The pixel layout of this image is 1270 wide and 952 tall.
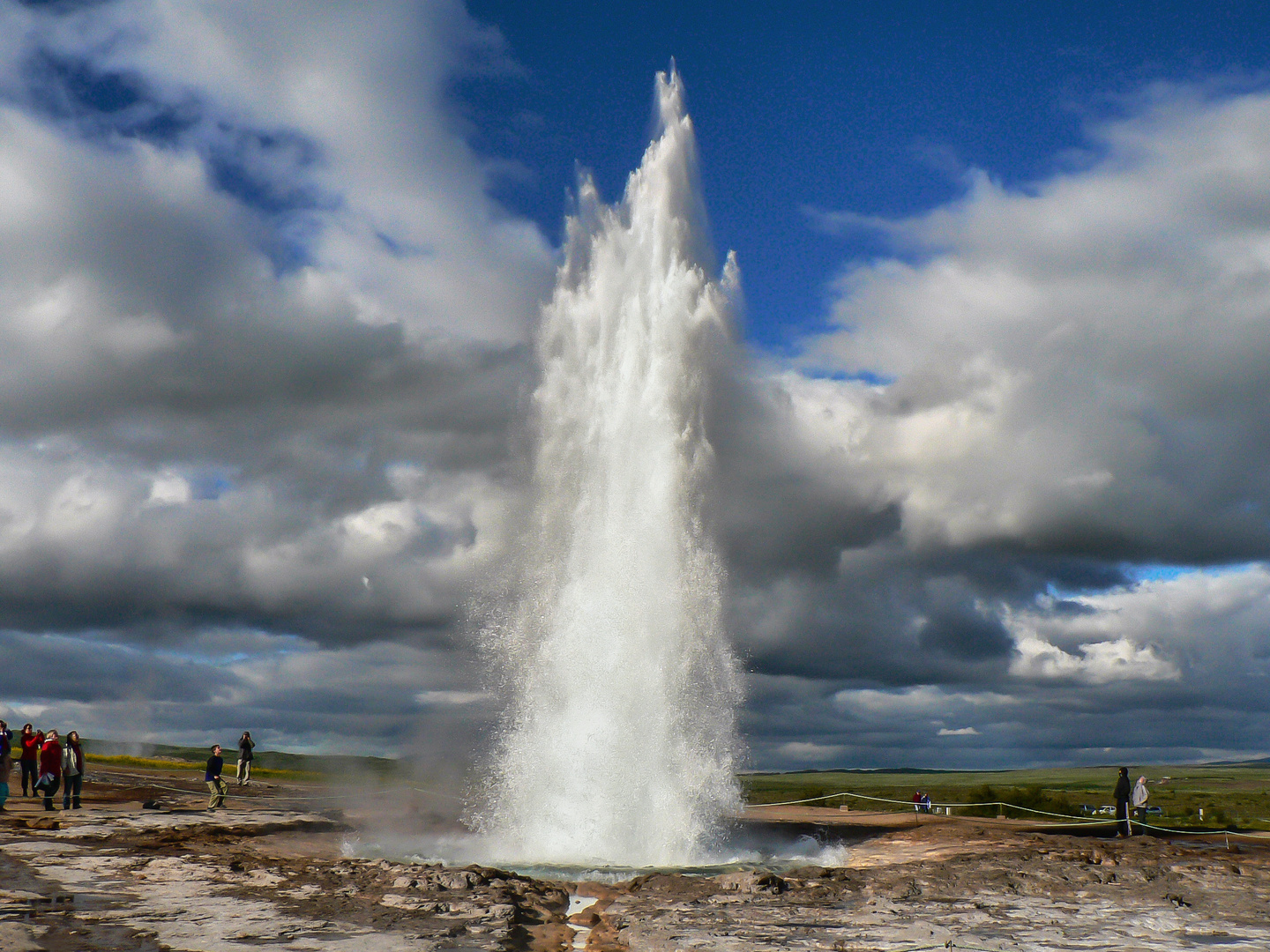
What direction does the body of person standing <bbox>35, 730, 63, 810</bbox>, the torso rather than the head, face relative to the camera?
to the viewer's right

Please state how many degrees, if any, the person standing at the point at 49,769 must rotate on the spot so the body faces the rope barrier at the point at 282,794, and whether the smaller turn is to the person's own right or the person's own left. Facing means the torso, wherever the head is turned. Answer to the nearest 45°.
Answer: approximately 45° to the person's own left

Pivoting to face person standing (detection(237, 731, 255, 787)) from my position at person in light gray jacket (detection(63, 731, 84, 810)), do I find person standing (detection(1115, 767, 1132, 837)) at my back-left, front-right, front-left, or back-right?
front-right

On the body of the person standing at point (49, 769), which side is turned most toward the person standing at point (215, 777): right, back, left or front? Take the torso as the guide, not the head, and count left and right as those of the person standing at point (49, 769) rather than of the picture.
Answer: front

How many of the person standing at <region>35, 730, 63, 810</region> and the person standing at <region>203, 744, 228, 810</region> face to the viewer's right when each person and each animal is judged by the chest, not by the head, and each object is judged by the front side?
2

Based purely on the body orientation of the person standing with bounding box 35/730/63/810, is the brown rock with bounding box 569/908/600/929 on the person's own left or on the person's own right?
on the person's own right

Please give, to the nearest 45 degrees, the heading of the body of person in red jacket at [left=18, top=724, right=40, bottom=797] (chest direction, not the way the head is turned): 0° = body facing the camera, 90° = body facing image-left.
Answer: approximately 315°

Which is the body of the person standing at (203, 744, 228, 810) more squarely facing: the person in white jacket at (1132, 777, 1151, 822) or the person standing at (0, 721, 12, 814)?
the person in white jacket

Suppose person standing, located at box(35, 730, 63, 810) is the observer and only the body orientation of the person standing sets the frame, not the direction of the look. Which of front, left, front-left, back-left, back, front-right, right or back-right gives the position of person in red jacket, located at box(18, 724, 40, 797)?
left

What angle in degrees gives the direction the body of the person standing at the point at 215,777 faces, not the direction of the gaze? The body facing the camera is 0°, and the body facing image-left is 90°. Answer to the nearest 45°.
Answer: approximately 270°

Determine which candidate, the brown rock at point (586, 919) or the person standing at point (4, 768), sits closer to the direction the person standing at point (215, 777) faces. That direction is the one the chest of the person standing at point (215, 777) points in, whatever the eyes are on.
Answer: the brown rock

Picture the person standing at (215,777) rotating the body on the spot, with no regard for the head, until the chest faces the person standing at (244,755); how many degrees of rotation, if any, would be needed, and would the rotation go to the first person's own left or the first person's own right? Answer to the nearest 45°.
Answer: approximately 90° to the first person's own left
